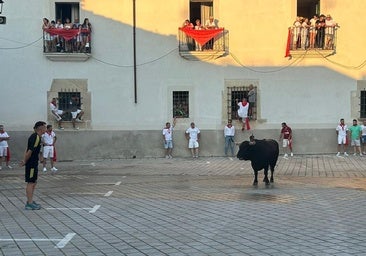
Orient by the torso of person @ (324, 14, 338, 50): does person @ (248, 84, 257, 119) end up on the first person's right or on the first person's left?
on the first person's right

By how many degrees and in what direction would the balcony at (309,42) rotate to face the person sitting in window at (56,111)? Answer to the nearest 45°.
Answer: approximately 90° to its right

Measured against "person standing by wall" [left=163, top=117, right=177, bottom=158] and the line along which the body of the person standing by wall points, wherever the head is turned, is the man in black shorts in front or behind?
in front

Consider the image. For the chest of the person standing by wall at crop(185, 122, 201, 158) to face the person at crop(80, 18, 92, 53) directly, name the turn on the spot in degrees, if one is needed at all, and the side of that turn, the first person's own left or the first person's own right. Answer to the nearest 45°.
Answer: approximately 90° to the first person's own right

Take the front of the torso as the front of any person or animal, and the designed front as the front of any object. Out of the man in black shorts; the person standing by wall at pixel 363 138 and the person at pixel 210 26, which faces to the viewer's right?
the man in black shorts

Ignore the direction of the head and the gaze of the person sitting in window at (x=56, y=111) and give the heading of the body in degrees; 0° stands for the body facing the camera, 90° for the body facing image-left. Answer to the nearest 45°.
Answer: approximately 315°

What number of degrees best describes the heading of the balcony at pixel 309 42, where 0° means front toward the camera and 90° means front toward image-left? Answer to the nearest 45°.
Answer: approximately 0°

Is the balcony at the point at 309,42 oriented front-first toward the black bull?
yes

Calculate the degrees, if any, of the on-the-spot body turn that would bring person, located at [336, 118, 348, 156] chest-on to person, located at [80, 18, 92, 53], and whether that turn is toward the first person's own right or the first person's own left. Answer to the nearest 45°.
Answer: approximately 90° to the first person's own right

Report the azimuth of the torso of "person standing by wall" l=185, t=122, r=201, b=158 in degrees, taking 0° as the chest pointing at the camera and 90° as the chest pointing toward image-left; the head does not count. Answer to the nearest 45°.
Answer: approximately 0°

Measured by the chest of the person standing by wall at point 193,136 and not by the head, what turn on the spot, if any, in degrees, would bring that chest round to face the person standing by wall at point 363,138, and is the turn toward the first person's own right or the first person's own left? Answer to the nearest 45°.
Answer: approximately 90° to the first person's own left
